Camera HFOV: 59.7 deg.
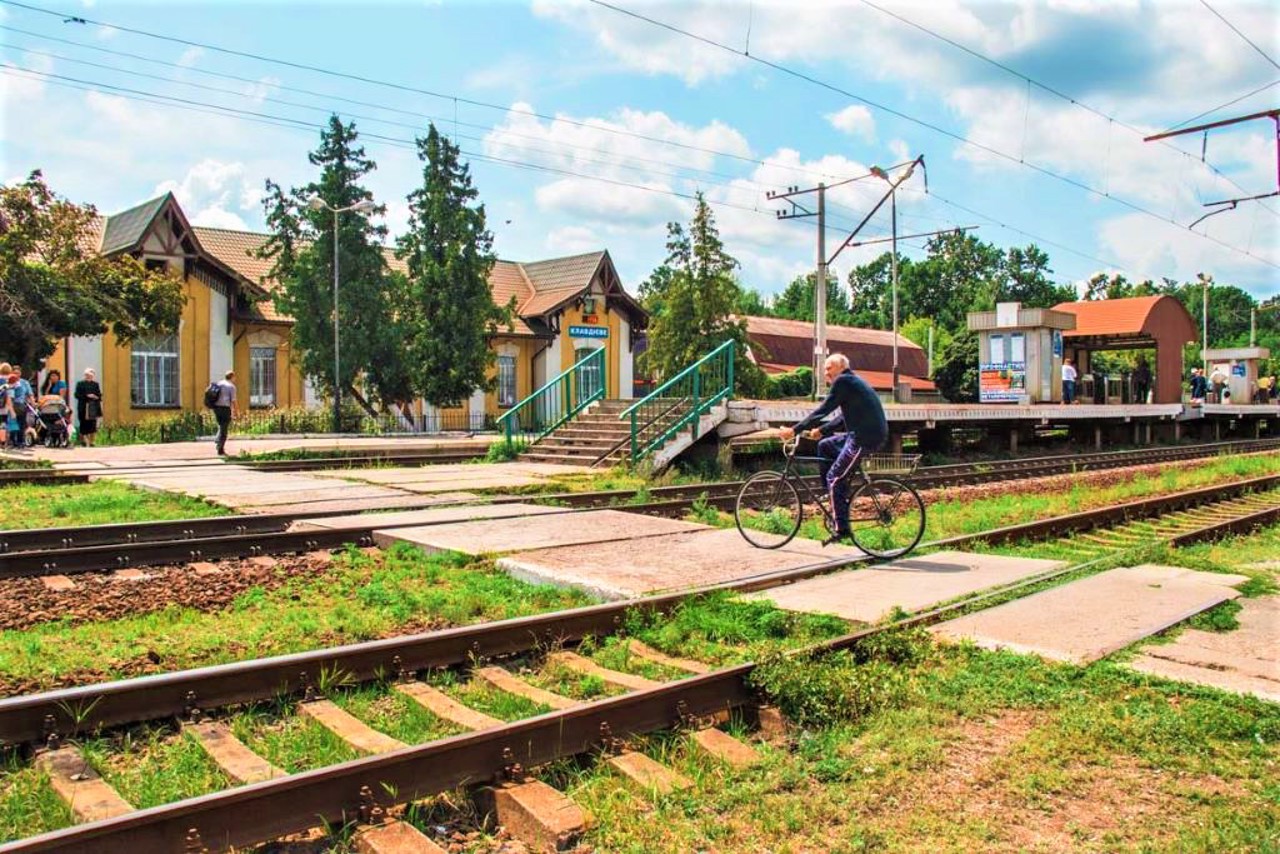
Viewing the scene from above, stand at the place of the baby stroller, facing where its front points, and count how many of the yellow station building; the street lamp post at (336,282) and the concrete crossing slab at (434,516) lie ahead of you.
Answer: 1

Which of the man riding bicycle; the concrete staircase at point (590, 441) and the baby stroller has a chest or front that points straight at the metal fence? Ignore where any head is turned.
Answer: the man riding bicycle

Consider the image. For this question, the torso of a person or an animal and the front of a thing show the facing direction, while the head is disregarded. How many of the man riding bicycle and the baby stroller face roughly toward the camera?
1

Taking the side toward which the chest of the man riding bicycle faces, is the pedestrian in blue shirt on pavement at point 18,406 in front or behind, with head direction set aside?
in front

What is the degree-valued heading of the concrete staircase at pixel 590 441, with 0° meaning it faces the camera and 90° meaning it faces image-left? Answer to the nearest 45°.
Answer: approximately 45°

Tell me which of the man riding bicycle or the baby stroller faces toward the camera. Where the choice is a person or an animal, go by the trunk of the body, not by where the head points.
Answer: the baby stroller

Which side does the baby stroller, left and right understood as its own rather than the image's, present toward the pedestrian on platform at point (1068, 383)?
left

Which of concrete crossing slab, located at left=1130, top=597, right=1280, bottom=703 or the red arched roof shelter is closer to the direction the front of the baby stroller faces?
the concrete crossing slab

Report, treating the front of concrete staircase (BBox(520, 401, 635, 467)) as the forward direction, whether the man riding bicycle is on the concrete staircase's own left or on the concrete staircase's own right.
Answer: on the concrete staircase's own left

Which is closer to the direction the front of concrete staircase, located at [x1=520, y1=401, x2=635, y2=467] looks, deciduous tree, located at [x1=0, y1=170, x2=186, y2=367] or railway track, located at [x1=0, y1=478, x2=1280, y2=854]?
the railway track

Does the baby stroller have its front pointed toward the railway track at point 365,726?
yes

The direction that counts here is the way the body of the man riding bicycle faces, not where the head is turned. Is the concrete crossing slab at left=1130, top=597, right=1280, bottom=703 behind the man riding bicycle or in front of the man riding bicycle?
behind

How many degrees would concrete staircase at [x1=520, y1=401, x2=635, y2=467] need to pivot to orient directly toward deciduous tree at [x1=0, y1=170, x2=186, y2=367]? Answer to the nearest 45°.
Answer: approximately 90° to its right

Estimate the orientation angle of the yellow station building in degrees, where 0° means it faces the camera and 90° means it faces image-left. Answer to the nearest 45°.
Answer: approximately 315°

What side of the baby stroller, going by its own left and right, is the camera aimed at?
front
